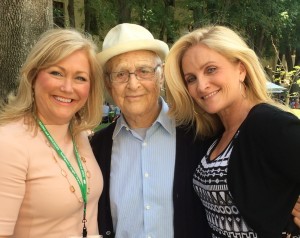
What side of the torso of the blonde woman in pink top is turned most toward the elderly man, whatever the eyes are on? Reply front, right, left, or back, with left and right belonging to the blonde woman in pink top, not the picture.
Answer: left

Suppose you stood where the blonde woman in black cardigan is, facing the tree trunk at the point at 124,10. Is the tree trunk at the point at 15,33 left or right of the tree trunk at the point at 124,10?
left

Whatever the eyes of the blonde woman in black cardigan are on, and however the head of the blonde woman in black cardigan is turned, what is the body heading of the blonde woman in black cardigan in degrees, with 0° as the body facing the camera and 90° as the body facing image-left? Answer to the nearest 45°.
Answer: approximately 45°

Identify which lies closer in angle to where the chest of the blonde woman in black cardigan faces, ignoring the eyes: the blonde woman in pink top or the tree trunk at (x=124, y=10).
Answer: the blonde woman in pink top

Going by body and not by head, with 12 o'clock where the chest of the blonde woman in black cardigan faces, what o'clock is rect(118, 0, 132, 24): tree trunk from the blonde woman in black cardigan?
The tree trunk is roughly at 4 o'clock from the blonde woman in black cardigan.

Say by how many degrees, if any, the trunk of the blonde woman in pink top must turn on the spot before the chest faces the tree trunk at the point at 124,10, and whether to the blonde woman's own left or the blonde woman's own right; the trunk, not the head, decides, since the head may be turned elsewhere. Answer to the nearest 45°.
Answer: approximately 135° to the blonde woman's own left

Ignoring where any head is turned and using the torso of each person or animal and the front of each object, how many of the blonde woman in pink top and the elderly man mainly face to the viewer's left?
0

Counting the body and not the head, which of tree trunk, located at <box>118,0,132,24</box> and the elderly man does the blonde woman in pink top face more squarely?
the elderly man

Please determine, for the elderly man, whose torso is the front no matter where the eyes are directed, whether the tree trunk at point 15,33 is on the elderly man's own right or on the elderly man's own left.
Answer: on the elderly man's own right

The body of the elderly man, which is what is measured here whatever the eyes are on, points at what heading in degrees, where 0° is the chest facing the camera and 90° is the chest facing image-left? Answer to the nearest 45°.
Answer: approximately 0°

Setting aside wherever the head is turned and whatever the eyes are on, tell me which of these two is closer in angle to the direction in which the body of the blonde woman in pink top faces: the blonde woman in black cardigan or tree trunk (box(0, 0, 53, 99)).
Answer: the blonde woman in black cardigan

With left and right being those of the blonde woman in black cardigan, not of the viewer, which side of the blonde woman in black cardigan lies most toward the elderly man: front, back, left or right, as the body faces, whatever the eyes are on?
right

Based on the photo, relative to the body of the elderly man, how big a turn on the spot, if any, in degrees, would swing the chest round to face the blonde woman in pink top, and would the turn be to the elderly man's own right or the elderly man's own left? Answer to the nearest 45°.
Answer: approximately 45° to the elderly man's own right
